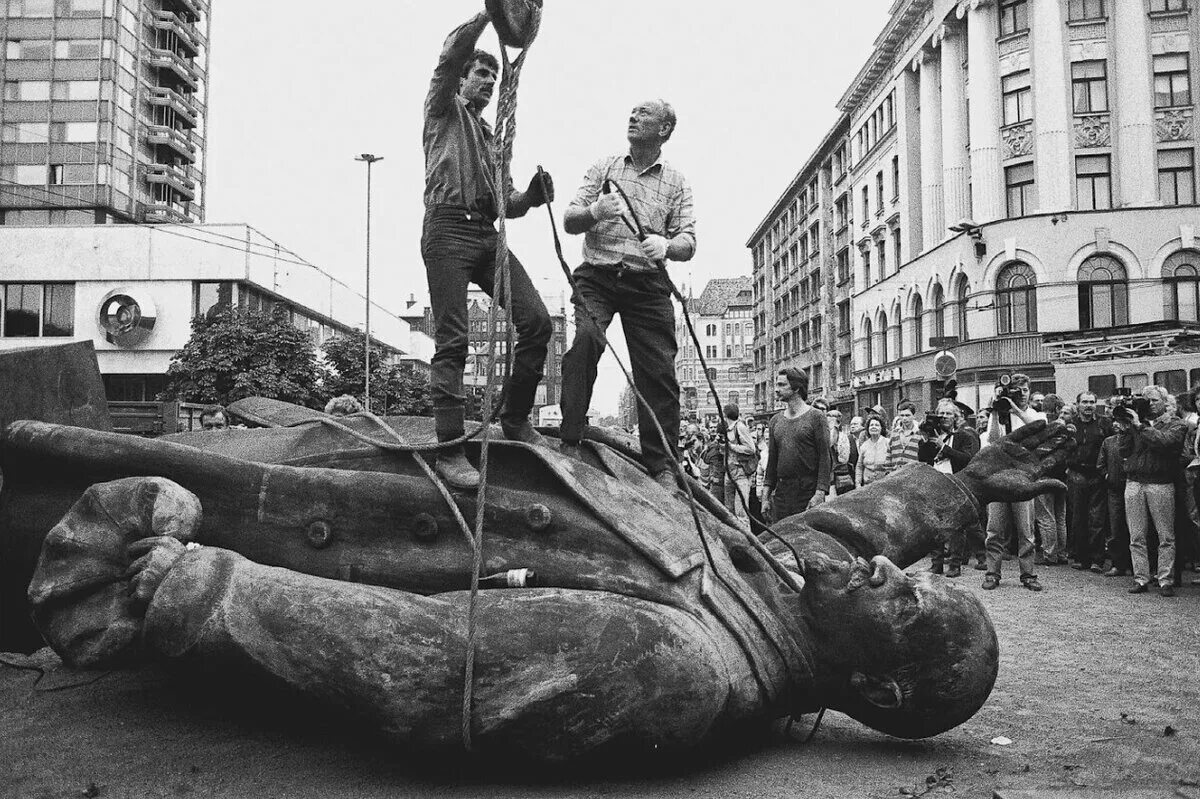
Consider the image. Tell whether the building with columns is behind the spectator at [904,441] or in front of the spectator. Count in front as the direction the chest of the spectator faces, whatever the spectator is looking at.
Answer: behind

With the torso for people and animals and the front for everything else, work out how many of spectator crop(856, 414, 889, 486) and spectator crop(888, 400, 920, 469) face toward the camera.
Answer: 2

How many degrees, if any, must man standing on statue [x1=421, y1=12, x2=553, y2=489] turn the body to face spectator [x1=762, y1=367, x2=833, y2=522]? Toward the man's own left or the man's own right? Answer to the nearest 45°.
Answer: approximately 90° to the man's own left

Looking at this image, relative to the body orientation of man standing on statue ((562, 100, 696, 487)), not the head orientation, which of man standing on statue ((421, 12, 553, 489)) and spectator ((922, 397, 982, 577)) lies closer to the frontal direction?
the man standing on statue

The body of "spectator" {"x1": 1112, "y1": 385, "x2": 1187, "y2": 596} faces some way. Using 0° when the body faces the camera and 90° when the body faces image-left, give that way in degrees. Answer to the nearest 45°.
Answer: approximately 45°

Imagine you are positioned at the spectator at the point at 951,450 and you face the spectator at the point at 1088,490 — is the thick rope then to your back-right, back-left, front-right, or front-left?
back-right

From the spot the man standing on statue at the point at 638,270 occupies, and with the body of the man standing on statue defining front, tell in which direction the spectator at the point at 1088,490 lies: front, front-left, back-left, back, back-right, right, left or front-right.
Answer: back-left

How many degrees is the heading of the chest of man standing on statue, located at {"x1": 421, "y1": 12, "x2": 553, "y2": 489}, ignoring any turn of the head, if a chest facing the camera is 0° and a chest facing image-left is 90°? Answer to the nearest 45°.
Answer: approximately 315°

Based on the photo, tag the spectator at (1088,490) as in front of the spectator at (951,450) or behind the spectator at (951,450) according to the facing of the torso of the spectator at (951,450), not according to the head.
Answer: behind

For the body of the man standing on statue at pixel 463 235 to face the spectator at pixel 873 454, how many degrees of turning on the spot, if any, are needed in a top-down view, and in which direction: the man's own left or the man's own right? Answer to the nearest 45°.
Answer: approximately 90° to the man's own left

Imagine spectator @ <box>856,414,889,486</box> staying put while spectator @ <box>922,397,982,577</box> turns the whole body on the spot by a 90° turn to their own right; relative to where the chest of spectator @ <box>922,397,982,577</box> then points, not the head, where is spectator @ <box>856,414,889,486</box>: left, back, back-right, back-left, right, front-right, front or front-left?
front
